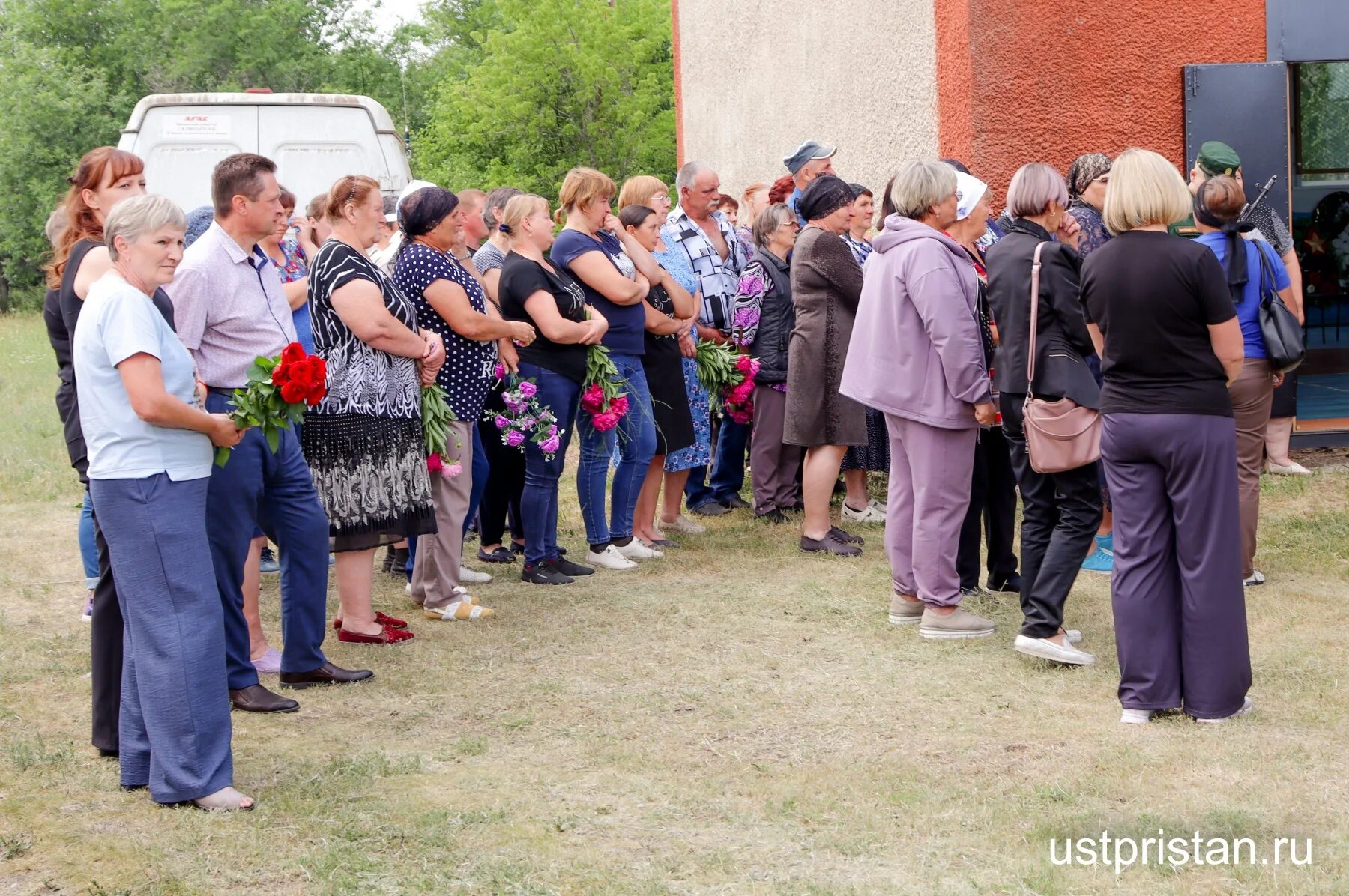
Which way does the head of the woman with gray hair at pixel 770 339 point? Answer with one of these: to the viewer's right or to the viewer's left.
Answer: to the viewer's right

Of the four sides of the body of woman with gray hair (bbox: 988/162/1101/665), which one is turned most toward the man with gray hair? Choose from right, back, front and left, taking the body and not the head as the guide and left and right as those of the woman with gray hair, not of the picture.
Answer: left

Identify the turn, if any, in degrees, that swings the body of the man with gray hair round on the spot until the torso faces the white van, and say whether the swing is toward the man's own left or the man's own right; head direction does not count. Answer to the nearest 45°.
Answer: approximately 180°

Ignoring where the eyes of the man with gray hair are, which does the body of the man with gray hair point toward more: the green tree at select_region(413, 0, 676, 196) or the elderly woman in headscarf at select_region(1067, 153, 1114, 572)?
the elderly woman in headscarf

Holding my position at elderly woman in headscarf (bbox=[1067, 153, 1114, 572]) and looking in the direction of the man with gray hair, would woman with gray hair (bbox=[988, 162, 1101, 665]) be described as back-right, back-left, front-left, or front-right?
back-left

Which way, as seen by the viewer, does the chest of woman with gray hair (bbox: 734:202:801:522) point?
to the viewer's right

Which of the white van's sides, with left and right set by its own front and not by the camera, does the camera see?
back

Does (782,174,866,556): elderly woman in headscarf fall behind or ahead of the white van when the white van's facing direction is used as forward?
behind

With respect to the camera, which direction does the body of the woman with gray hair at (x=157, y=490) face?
to the viewer's right

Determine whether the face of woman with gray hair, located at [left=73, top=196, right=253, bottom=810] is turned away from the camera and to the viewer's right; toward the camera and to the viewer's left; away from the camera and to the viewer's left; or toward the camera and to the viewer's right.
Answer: toward the camera and to the viewer's right
